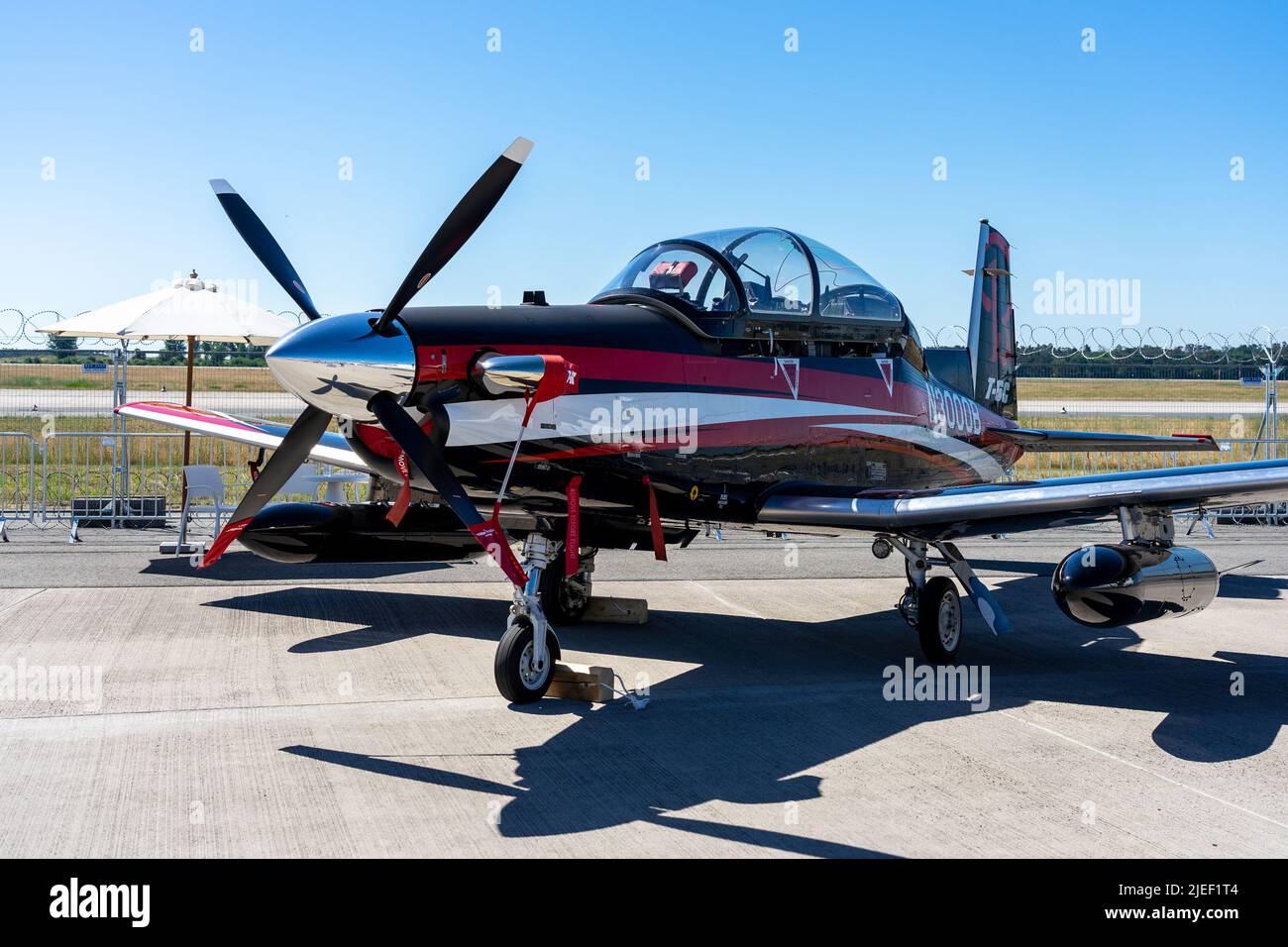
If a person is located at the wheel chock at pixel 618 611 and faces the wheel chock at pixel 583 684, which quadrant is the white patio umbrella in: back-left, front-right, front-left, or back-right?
back-right

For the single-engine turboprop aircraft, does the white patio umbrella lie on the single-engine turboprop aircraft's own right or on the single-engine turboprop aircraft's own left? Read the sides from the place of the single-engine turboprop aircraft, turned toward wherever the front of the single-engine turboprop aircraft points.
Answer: on the single-engine turboprop aircraft's own right

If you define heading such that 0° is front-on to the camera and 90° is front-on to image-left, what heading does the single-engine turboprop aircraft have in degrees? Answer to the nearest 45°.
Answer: approximately 45°

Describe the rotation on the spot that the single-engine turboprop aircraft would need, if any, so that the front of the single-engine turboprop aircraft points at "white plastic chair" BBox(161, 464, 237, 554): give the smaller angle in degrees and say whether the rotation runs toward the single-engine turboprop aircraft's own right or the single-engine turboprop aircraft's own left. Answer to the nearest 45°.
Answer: approximately 90° to the single-engine turboprop aircraft's own right
